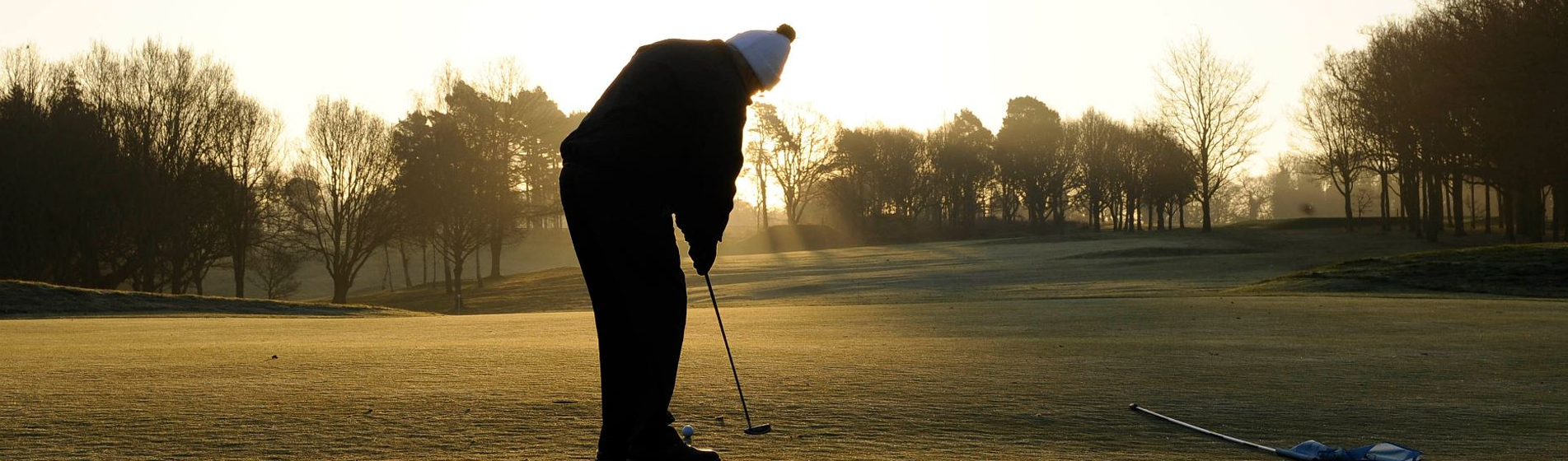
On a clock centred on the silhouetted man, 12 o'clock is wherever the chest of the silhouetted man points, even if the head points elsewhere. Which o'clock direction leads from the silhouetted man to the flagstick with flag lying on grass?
The flagstick with flag lying on grass is roughly at 12 o'clock from the silhouetted man.

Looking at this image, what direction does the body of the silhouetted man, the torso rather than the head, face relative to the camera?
to the viewer's right

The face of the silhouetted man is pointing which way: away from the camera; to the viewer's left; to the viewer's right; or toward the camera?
to the viewer's right
